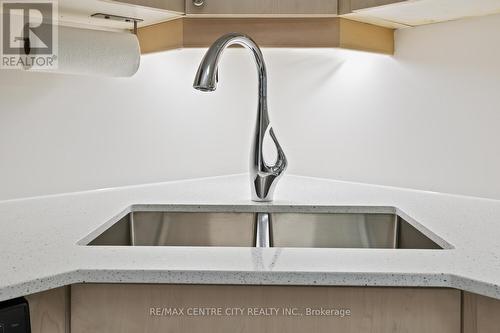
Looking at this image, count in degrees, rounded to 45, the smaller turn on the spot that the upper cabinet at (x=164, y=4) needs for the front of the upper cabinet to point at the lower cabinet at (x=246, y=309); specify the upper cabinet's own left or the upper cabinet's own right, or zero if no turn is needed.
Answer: approximately 45° to the upper cabinet's own right

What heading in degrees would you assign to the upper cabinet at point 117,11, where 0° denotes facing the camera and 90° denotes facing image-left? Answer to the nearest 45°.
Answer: approximately 315°

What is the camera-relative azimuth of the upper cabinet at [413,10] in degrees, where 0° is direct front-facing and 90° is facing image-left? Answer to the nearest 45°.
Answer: approximately 45°

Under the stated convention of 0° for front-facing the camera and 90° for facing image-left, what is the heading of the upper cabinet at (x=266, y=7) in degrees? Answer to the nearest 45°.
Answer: approximately 0°

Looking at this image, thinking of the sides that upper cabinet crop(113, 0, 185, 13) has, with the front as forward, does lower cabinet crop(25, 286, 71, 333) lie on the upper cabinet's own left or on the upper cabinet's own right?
on the upper cabinet's own right

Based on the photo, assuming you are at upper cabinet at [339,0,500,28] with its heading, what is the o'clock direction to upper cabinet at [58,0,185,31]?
upper cabinet at [58,0,185,31] is roughly at 1 o'clock from upper cabinet at [339,0,500,28].

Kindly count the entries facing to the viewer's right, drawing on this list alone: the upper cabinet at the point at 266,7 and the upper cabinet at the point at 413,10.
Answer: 0

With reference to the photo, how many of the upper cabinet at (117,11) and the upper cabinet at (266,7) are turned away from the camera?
0
